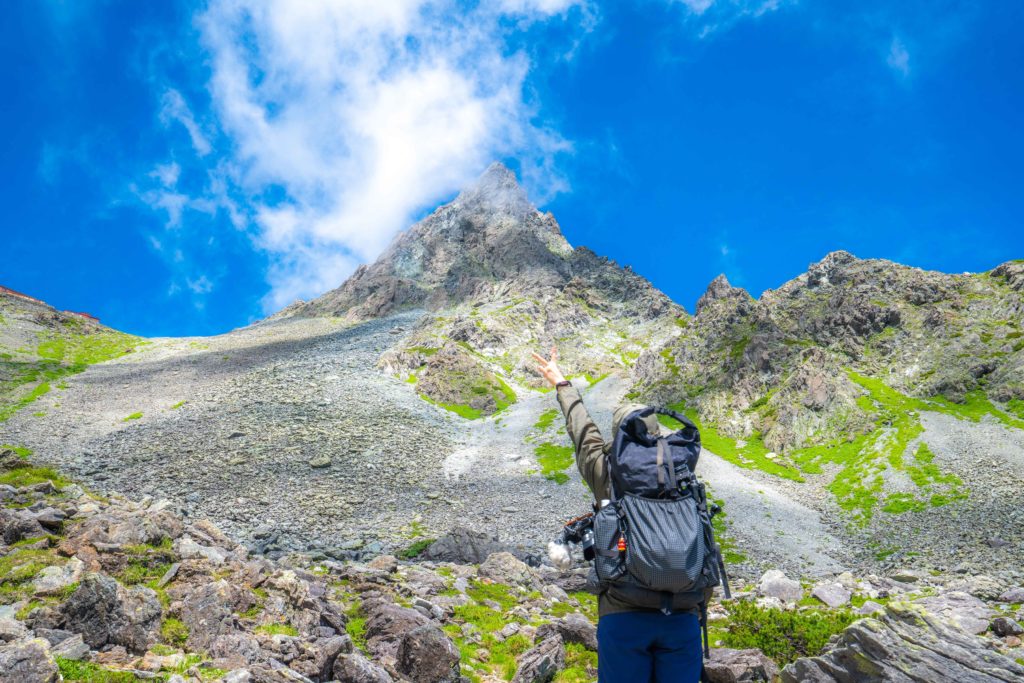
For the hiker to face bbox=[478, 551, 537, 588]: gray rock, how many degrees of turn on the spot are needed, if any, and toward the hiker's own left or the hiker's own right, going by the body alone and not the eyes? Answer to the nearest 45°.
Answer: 0° — they already face it

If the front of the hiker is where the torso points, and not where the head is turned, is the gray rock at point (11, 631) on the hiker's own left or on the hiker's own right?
on the hiker's own left

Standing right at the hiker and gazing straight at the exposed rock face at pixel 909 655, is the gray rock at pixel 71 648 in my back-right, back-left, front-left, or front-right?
back-left

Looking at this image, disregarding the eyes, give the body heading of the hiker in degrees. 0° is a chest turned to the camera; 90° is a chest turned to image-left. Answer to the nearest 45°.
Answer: approximately 180°

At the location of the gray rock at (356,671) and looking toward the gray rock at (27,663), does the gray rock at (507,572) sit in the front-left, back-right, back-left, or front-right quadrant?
back-right

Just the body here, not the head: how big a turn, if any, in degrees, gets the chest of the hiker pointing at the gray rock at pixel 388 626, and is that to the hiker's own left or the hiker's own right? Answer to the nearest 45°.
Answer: approximately 45° to the hiker's own left

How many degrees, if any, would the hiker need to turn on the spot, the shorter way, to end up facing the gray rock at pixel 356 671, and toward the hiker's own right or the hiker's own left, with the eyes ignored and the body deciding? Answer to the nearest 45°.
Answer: approximately 45° to the hiker's own left

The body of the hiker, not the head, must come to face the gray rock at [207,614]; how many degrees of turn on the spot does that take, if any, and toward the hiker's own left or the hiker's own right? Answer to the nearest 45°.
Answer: approximately 45° to the hiker's own left

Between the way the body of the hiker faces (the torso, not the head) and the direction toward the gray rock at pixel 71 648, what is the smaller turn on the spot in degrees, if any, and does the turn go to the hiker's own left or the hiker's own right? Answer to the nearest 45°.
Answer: approximately 90° to the hiker's own left

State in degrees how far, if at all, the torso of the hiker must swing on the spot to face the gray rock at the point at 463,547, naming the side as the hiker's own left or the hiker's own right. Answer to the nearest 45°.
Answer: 0° — they already face it

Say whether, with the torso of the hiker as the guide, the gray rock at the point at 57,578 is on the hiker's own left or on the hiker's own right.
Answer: on the hiker's own left
